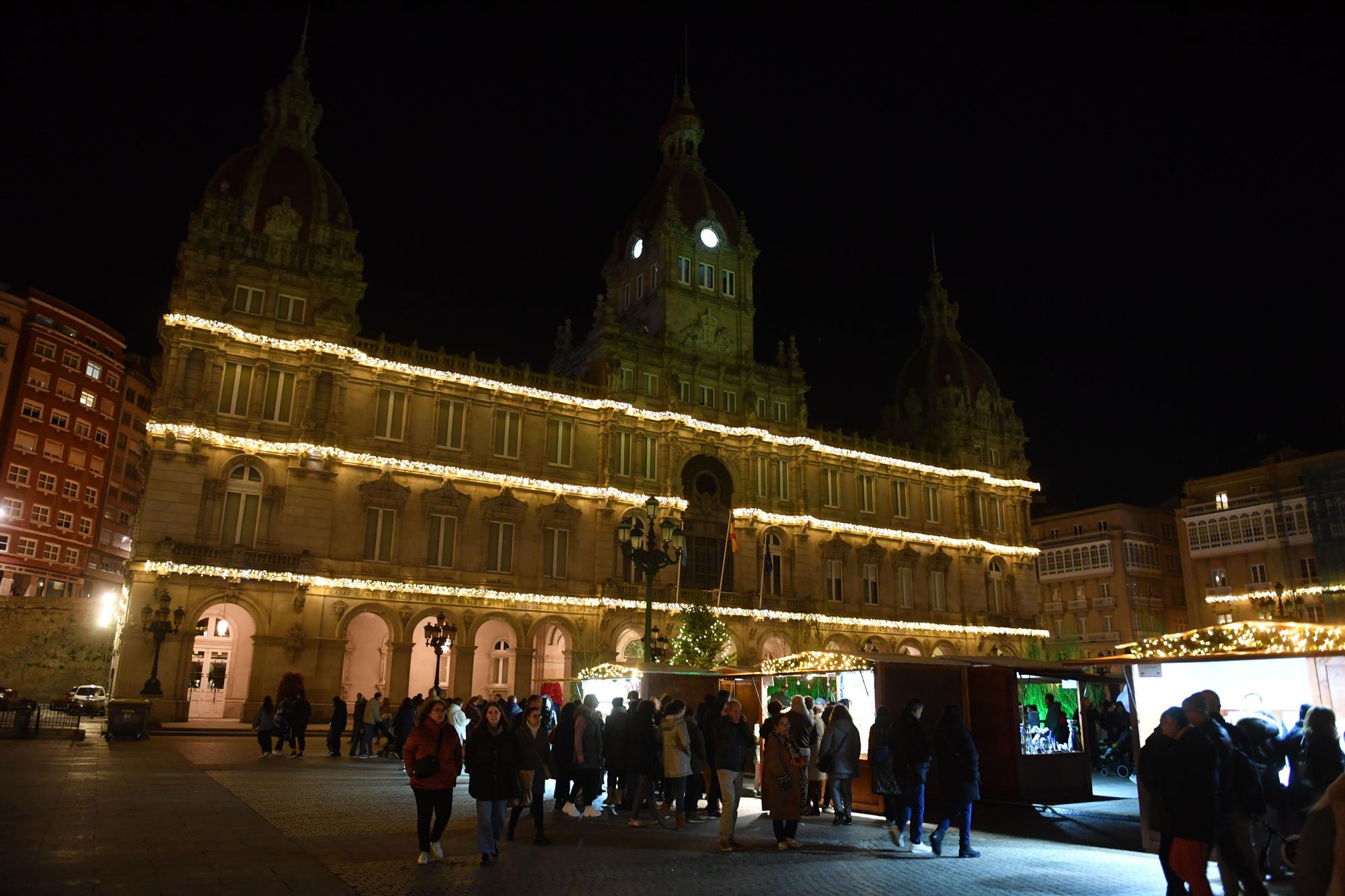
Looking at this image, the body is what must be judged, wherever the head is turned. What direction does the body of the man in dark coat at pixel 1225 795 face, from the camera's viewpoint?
to the viewer's left

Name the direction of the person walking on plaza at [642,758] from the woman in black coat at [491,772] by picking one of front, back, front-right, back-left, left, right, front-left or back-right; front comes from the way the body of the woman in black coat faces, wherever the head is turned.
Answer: back-left

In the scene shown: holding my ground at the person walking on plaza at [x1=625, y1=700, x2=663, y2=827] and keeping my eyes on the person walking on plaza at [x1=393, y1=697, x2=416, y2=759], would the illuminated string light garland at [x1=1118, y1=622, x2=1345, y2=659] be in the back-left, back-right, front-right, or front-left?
back-right

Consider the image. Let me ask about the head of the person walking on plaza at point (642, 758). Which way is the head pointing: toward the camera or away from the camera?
away from the camera

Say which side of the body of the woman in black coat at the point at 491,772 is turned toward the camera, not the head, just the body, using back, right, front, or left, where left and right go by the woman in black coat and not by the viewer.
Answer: front

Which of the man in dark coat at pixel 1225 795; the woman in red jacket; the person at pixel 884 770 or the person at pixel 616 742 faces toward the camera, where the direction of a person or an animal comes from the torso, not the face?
the woman in red jacket

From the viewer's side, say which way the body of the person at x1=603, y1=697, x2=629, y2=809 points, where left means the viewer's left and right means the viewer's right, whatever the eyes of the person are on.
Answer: facing away from the viewer
